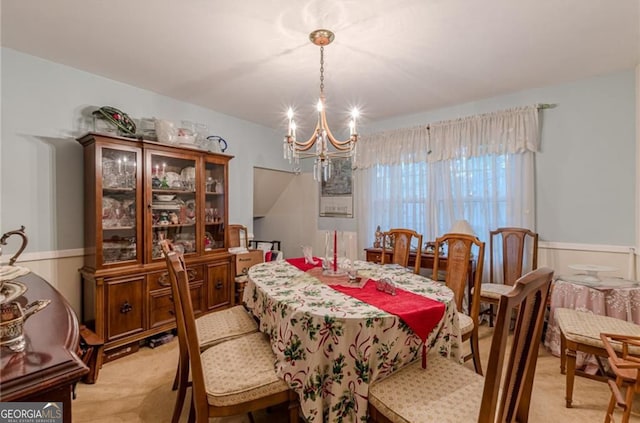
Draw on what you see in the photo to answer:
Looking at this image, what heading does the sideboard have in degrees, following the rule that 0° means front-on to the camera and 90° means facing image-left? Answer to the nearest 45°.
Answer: approximately 315°

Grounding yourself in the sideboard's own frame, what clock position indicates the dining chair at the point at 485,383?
The dining chair is roughly at 11 o'clock from the sideboard.

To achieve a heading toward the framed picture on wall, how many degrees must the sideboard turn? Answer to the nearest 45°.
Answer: approximately 90° to its left

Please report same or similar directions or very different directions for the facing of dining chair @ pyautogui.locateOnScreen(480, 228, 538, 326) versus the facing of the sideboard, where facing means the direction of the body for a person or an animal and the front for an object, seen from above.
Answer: very different directions

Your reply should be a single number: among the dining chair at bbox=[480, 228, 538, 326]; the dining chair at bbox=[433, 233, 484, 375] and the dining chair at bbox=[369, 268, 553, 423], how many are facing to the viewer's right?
0

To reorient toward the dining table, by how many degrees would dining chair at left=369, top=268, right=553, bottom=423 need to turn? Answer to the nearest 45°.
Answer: approximately 45° to its left

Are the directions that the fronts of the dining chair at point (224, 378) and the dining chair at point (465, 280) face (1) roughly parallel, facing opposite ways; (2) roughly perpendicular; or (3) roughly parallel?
roughly parallel, facing opposite ways

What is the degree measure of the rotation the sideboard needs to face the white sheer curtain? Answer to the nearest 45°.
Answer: approximately 45° to its left

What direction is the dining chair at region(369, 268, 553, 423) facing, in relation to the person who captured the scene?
facing away from the viewer and to the left of the viewer

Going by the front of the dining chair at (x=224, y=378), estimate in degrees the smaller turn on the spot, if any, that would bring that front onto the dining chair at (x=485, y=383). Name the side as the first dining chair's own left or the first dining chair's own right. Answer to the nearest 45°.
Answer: approximately 45° to the first dining chair's own right

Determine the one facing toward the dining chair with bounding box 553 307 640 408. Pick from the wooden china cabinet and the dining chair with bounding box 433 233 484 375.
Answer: the wooden china cabinet

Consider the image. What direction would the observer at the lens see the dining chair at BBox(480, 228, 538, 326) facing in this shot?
facing the viewer and to the left of the viewer

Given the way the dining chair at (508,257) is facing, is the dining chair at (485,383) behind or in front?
in front

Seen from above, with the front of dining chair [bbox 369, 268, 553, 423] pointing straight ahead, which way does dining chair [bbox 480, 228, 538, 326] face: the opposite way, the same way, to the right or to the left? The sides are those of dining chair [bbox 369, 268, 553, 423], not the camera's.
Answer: to the left
